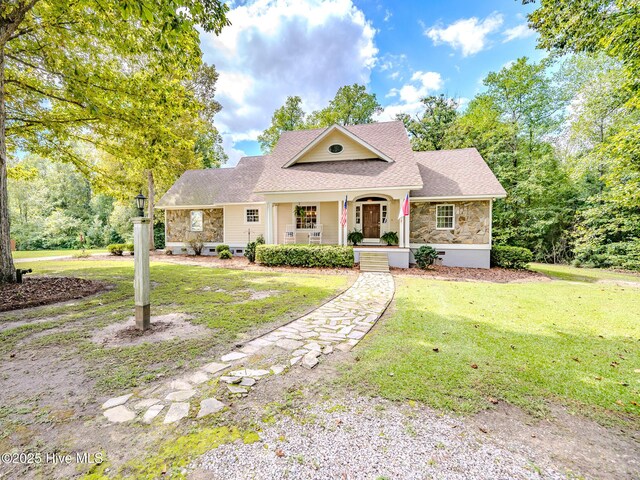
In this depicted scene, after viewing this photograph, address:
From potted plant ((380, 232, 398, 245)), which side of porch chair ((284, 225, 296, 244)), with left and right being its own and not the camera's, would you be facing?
left

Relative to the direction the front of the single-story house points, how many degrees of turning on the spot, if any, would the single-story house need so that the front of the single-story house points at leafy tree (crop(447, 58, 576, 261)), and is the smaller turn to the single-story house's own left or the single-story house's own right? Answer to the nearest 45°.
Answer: approximately 135° to the single-story house's own left

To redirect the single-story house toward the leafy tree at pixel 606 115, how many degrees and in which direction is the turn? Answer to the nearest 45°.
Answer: approximately 90° to its left

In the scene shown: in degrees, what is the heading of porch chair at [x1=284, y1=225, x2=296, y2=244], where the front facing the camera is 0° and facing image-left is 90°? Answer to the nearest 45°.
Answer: approximately 0°

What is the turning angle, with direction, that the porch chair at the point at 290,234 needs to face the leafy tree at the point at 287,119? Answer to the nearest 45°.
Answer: approximately 180°

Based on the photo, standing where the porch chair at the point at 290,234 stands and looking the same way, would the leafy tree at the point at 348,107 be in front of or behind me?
behind

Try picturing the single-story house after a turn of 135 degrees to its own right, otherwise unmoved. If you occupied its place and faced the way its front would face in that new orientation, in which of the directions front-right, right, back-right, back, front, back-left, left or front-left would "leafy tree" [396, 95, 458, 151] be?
right

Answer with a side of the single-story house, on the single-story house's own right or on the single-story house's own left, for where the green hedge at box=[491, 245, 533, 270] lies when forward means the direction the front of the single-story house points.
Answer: on the single-story house's own left

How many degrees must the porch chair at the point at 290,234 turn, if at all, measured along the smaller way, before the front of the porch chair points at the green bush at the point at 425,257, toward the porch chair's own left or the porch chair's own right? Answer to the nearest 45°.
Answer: approximately 45° to the porch chair's own left
